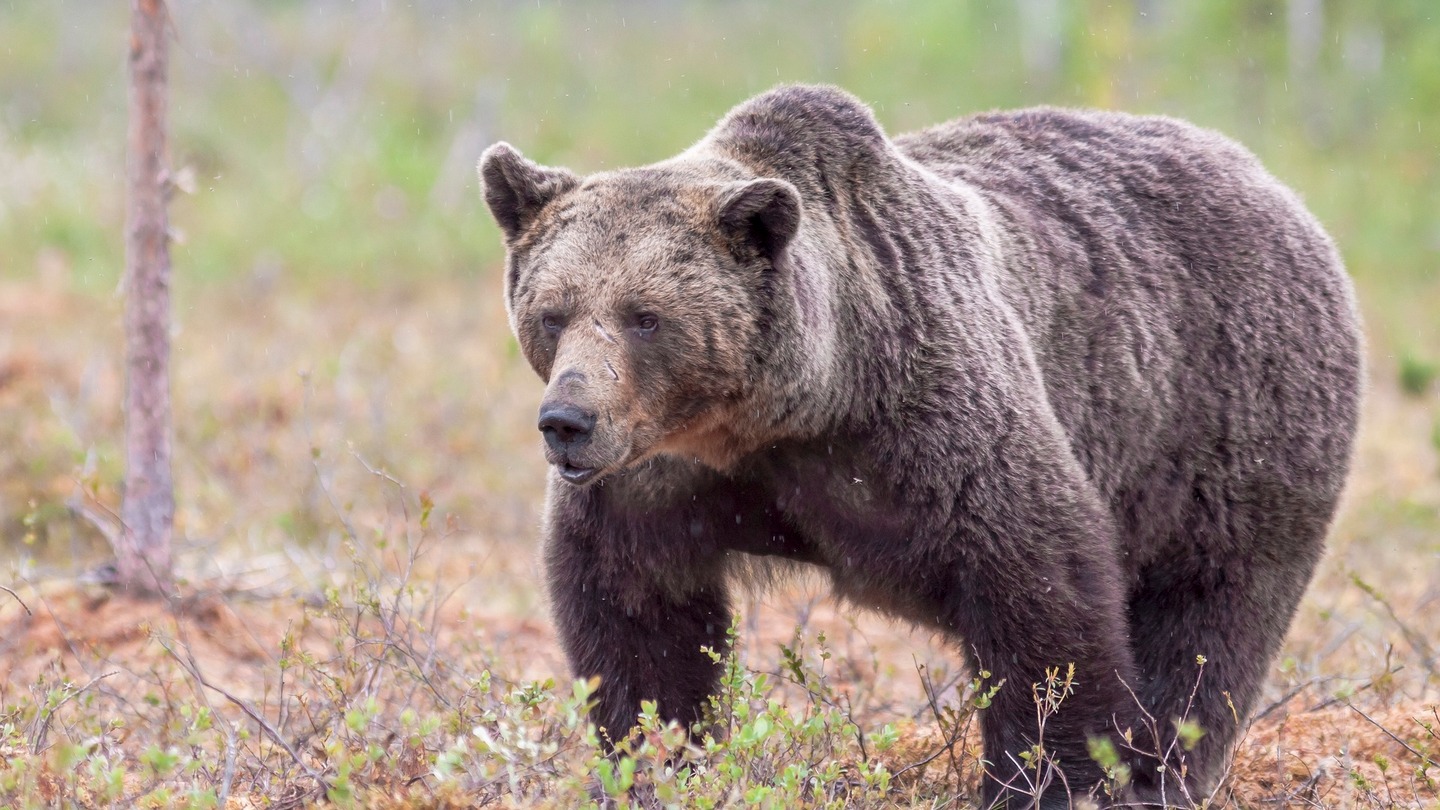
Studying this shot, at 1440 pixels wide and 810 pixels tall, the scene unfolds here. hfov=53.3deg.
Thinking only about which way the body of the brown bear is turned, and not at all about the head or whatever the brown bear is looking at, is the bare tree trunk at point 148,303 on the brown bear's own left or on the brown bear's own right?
on the brown bear's own right

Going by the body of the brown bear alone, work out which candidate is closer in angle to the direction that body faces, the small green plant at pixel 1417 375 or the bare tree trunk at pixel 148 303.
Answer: the bare tree trunk

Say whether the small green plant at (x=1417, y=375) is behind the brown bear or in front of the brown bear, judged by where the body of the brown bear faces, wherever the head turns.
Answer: behind

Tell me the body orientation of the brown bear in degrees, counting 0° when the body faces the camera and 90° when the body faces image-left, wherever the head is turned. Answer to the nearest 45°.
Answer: approximately 45°
